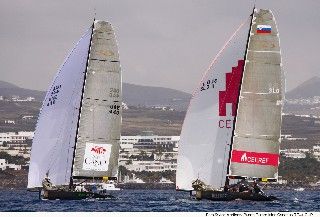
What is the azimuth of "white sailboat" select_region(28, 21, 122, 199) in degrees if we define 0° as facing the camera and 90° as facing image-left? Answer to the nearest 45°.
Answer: approximately 45°

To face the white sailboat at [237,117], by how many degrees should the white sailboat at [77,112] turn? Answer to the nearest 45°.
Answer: approximately 135° to its left
